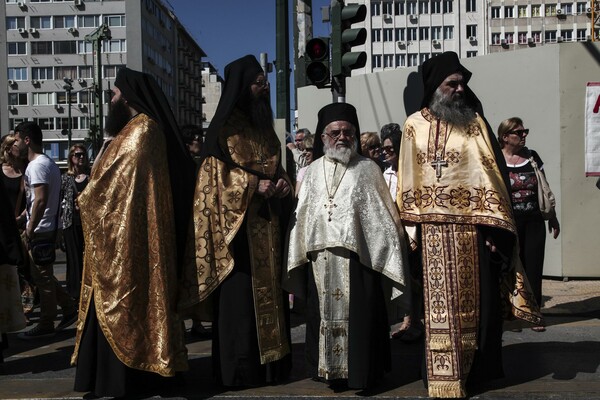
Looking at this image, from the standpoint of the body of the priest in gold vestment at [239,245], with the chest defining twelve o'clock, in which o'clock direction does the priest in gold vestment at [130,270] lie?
the priest in gold vestment at [130,270] is roughly at 4 o'clock from the priest in gold vestment at [239,245].

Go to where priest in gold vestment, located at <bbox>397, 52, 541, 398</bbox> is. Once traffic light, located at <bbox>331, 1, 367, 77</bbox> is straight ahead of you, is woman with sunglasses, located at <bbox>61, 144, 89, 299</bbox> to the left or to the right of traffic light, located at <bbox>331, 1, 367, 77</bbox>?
left

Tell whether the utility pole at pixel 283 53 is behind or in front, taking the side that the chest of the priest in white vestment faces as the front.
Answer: behind

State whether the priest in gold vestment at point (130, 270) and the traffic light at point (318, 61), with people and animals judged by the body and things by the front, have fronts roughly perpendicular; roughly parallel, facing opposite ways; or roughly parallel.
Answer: roughly perpendicular

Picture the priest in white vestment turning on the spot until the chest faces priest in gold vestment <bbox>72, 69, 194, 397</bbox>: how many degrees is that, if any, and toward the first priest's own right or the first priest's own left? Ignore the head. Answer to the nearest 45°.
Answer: approximately 90° to the first priest's own right

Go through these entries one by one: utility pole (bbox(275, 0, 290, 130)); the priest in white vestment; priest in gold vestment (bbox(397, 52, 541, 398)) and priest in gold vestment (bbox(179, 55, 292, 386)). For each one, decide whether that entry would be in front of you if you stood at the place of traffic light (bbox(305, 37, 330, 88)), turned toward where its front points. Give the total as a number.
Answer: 3

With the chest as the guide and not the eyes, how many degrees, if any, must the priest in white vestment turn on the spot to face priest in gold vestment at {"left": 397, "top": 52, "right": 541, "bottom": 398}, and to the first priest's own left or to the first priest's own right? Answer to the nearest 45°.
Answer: approximately 90° to the first priest's own left
